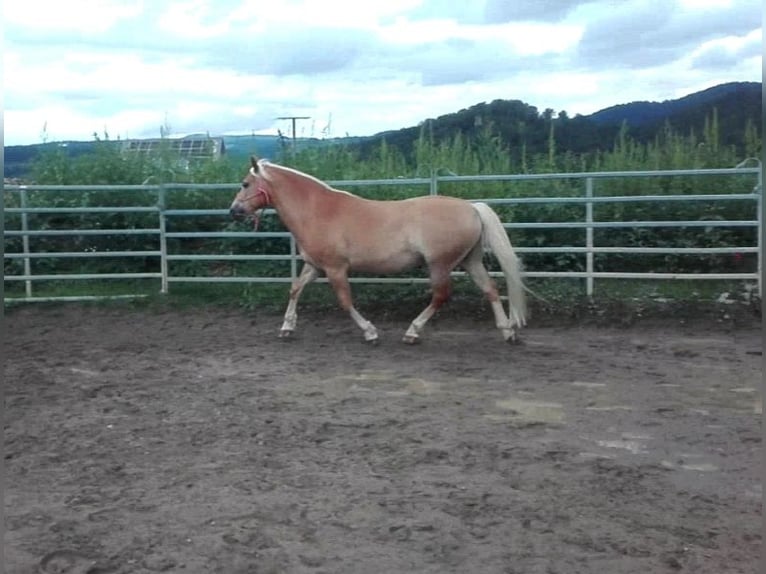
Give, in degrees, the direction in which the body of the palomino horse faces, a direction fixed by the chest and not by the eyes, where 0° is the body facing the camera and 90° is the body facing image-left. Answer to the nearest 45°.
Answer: approximately 90°
